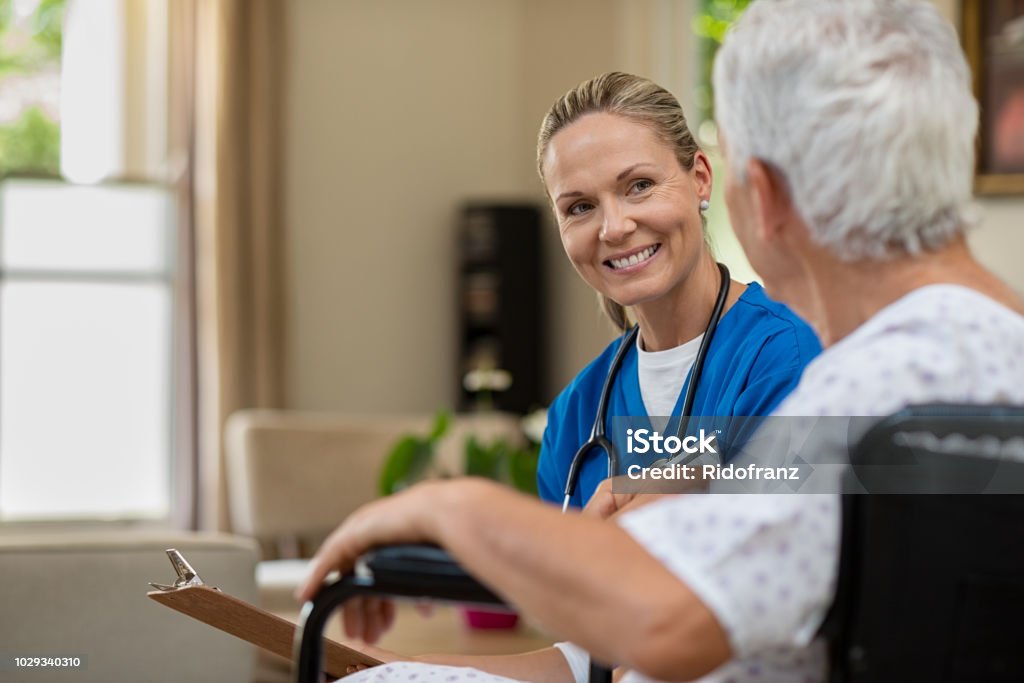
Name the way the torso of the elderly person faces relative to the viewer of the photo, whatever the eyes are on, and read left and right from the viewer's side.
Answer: facing away from the viewer and to the left of the viewer

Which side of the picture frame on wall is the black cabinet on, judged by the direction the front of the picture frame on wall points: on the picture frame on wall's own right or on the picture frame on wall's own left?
on the picture frame on wall's own right

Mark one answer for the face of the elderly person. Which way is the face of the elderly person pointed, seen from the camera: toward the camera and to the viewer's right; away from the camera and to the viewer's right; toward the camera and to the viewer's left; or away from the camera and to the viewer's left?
away from the camera and to the viewer's left

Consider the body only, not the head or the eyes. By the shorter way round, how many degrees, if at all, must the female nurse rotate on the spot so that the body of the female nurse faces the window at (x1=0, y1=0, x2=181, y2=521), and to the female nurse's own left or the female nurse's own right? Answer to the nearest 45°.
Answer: approximately 90° to the female nurse's own right

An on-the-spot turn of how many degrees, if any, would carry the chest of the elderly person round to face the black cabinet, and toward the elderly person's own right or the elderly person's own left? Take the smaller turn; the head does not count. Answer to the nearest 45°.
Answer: approximately 45° to the elderly person's own right

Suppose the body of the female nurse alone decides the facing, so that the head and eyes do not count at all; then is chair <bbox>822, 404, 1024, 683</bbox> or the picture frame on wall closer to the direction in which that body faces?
the chair

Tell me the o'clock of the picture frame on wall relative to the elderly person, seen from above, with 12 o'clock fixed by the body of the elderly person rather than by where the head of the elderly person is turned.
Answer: The picture frame on wall is roughly at 2 o'clock from the elderly person.

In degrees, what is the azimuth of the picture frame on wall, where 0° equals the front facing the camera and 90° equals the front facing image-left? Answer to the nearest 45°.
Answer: approximately 0°

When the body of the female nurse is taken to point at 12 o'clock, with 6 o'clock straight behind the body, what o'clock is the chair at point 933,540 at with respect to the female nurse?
The chair is roughly at 10 o'clock from the female nurse.

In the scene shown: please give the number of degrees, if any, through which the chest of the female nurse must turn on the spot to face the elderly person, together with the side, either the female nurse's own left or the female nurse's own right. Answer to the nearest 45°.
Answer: approximately 45° to the female nurse's own left
